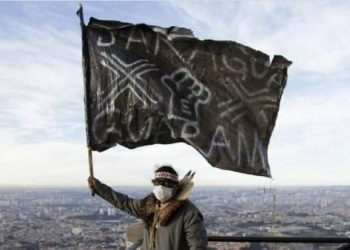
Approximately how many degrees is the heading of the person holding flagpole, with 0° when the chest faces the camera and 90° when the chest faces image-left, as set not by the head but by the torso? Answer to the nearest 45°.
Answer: approximately 45°
